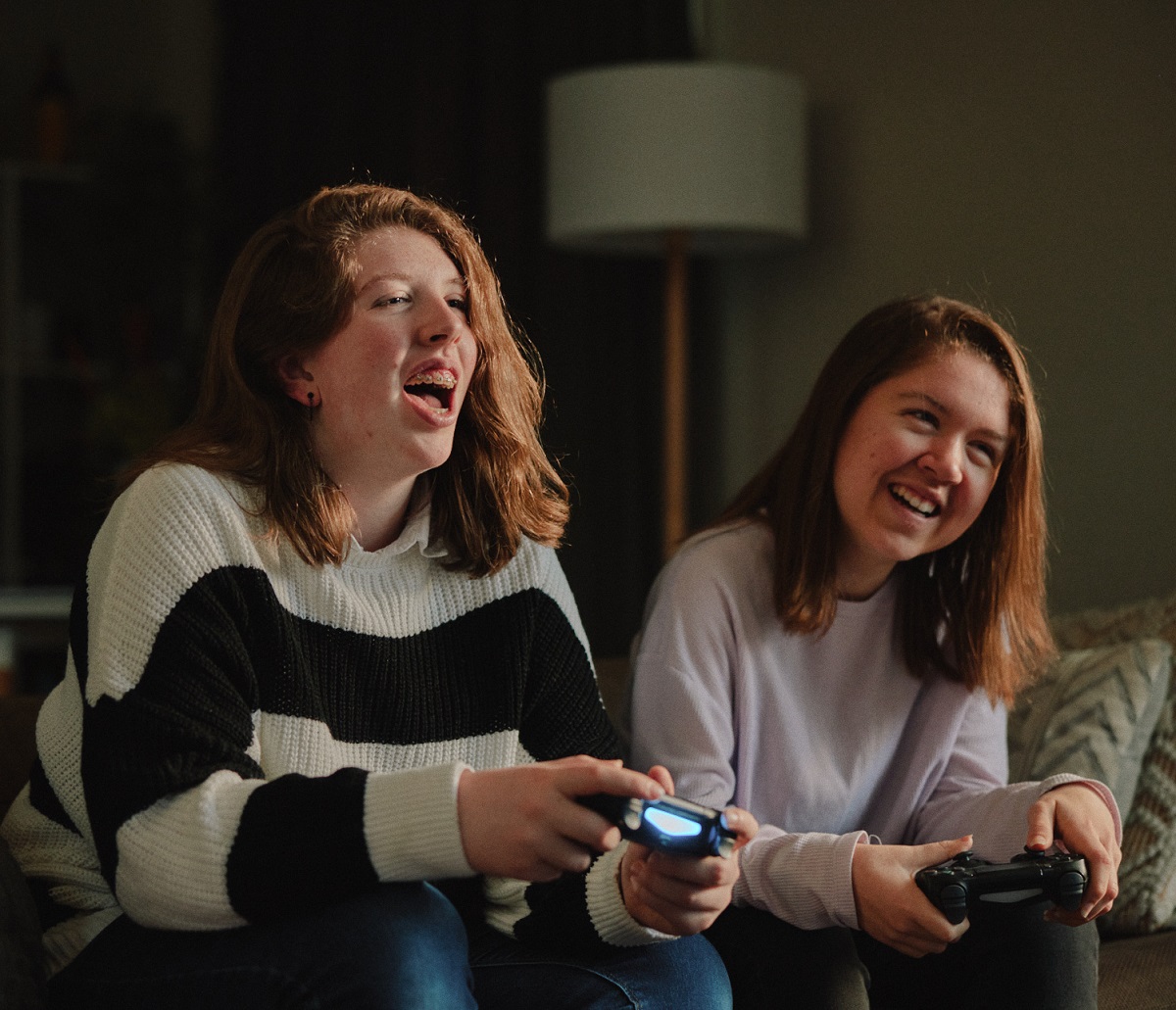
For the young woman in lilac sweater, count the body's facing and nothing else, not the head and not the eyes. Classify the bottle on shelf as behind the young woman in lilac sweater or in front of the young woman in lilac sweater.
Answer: behind
